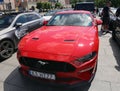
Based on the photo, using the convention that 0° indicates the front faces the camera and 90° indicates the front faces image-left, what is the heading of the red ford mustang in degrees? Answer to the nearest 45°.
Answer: approximately 45°

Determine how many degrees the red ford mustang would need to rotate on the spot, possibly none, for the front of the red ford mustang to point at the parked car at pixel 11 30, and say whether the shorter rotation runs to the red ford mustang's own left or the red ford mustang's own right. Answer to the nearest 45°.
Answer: approximately 90° to the red ford mustang's own right

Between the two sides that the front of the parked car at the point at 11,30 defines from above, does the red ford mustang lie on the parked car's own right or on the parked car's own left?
on the parked car's own left

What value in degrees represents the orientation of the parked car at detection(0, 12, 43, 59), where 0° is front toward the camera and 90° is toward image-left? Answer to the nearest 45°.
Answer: approximately 45°
